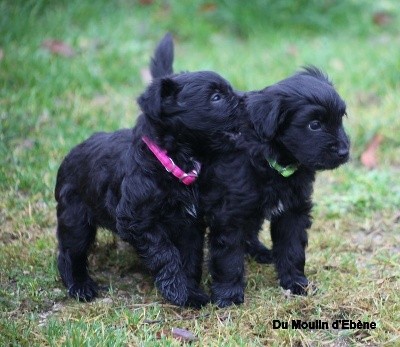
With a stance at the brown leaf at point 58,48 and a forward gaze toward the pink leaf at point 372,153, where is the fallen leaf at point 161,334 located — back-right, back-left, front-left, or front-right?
front-right

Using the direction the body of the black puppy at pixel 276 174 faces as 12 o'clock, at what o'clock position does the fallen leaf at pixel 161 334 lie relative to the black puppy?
The fallen leaf is roughly at 3 o'clock from the black puppy.

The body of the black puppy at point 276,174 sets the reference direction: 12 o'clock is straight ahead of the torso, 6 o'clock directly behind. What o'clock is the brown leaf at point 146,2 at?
The brown leaf is roughly at 7 o'clock from the black puppy.

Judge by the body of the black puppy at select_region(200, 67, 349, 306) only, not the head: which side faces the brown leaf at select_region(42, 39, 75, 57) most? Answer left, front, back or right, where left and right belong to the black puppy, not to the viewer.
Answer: back

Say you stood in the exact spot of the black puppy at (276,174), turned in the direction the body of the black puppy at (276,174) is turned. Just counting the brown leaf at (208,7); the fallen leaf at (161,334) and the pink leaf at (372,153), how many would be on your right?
1

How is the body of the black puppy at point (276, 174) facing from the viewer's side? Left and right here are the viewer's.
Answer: facing the viewer and to the right of the viewer

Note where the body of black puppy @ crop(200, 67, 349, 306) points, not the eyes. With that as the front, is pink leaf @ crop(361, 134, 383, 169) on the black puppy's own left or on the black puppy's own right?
on the black puppy's own left

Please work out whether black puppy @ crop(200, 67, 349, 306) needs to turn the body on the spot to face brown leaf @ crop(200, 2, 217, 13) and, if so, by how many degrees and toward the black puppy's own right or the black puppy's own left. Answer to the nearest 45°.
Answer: approximately 135° to the black puppy's own left
